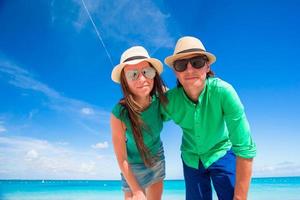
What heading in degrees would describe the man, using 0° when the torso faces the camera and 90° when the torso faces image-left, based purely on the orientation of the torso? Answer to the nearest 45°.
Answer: approximately 0°

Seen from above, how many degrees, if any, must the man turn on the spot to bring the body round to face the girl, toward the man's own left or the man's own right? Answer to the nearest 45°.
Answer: approximately 90° to the man's own right
